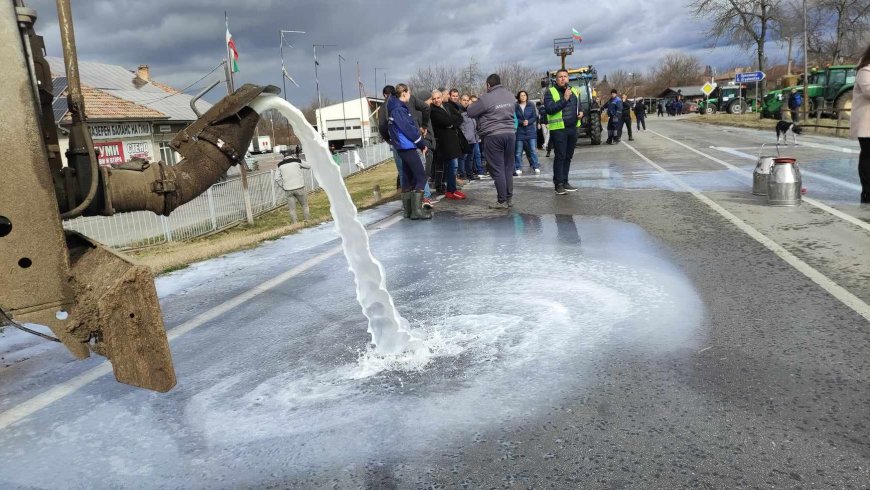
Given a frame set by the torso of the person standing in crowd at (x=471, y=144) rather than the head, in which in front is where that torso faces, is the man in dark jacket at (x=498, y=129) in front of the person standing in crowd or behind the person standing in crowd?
in front

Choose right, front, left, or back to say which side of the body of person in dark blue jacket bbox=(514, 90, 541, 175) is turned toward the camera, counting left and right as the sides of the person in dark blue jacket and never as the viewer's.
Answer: front

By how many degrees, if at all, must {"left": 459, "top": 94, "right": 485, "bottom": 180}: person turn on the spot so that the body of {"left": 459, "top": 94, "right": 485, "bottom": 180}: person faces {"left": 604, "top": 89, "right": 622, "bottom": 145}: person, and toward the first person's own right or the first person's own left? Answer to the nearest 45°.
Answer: approximately 90° to the first person's own left

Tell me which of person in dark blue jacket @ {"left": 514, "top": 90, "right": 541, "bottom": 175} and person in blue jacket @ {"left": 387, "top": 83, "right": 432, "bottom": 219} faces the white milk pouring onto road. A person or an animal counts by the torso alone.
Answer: person in dark blue jacket @ {"left": 514, "top": 90, "right": 541, "bottom": 175}

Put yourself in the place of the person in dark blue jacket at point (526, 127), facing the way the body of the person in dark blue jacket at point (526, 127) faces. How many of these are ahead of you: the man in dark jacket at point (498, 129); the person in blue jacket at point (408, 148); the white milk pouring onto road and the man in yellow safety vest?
4

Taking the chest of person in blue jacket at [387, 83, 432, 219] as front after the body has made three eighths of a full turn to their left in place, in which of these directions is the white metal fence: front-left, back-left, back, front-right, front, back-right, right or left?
front
